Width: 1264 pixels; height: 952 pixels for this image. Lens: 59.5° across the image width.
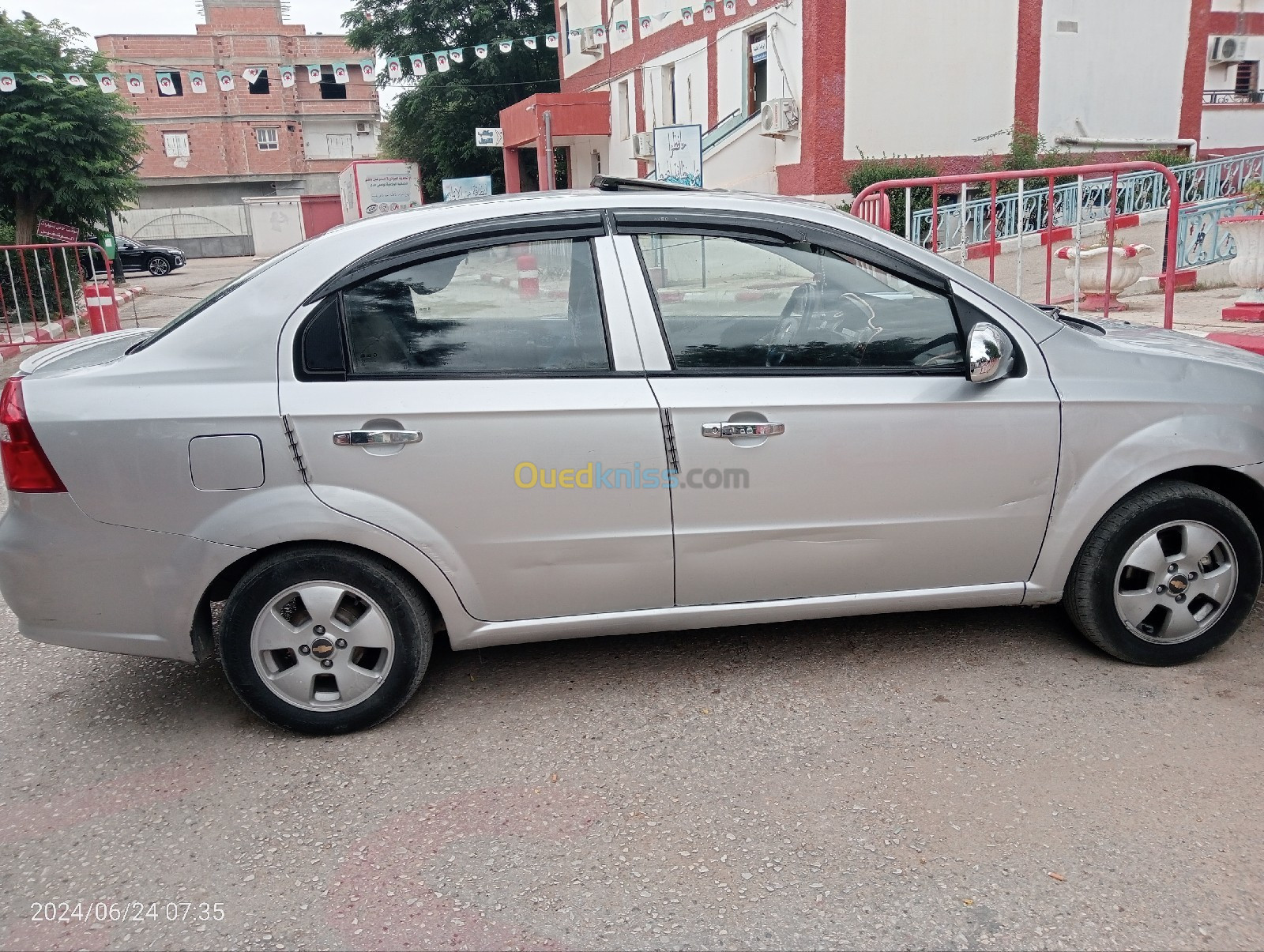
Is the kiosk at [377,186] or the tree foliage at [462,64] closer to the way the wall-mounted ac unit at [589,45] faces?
the kiosk

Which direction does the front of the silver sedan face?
to the viewer's right

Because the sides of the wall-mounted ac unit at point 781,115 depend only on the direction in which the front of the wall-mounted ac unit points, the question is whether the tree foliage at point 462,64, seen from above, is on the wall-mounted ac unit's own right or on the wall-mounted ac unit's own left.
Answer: on the wall-mounted ac unit's own right

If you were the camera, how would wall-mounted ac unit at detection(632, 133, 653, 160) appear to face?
facing the viewer and to the left of the viewer

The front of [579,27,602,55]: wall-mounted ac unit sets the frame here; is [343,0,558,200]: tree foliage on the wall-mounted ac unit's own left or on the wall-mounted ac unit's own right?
on the wall-mounted ac unit's own right

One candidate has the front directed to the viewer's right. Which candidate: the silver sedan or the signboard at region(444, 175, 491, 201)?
the silver sedan

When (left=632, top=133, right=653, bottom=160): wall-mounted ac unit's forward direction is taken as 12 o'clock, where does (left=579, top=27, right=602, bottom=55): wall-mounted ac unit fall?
(left=579, top=27, right=602, bottom=55): wall-mounted ac unit is roughly at 4 o'clock from (left=632, top=133, right=653, bottom=160): wall-mounted ac unit.

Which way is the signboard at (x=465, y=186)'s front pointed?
toward the camera

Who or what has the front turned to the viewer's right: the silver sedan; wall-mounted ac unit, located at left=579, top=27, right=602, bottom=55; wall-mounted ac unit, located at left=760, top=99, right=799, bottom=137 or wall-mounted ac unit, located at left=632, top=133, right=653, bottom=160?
the silver sedan

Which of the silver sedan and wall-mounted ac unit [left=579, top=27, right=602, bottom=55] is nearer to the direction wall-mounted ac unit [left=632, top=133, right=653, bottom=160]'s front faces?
the silver sedan

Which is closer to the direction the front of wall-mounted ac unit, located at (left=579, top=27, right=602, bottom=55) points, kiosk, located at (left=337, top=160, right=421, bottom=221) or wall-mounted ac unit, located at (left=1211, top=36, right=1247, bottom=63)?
the kiosk

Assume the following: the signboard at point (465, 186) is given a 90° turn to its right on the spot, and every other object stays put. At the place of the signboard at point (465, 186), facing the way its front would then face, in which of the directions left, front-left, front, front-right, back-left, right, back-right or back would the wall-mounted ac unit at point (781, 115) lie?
back-left

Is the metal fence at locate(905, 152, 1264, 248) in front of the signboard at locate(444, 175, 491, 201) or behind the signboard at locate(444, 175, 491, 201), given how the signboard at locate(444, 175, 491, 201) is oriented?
in front

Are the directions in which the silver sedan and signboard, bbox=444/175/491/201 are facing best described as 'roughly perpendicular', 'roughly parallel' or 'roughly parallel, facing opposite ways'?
roughly perpendicular

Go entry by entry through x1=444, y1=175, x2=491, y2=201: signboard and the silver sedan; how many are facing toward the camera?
1

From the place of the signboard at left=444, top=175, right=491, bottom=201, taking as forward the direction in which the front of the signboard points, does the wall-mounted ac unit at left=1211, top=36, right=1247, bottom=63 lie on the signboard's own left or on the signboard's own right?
on the signboard's own left

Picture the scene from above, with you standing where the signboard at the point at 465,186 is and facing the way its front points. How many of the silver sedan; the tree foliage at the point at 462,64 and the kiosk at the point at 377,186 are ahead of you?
1
